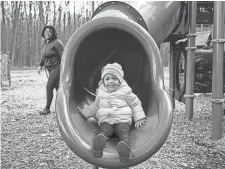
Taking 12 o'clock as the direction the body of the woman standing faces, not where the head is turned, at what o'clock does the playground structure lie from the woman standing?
The playground structure is roughly at 10 o'clock from the woman standing.
